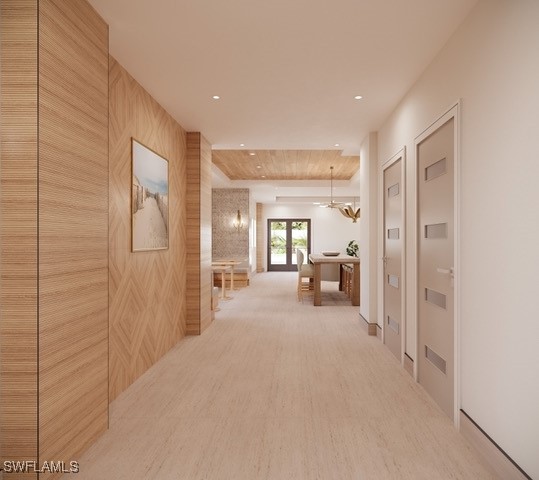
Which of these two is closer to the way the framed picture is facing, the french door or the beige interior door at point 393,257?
the beige interior door

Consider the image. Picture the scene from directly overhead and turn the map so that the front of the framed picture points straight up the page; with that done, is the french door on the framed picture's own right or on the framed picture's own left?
on the framed picture's own left

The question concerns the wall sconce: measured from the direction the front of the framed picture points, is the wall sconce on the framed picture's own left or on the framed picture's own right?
on the framed picture's own left

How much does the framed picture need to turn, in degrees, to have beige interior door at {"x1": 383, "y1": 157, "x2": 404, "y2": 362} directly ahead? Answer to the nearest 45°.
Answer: approximately 45° to its left

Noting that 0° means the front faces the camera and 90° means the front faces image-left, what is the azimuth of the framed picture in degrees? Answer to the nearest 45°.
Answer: approximately 315°

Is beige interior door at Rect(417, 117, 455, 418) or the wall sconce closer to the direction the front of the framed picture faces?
the beige interior door

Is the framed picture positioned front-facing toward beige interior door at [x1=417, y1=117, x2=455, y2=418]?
yes

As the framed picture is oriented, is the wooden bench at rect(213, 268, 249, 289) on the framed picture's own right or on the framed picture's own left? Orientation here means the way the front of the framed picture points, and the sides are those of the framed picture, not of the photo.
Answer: on the framed picture's own left
